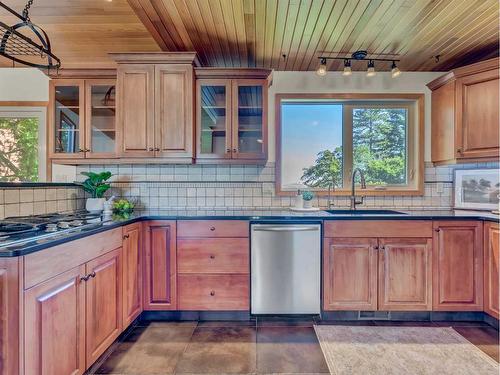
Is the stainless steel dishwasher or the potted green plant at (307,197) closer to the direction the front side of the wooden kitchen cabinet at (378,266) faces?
the stainless steel dishwasher

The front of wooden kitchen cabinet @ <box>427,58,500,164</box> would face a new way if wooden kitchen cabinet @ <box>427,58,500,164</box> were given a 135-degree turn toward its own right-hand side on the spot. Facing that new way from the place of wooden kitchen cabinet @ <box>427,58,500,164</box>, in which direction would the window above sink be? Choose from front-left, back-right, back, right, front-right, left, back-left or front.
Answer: left

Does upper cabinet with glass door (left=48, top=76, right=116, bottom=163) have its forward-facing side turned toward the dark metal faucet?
no

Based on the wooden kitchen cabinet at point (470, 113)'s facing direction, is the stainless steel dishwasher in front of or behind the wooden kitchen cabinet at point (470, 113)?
in front

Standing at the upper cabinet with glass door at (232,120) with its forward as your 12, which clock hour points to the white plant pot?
The white plant pot is roughly at 3 o'clock from the upper cabinet with glass door.

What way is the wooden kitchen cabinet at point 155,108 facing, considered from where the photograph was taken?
facing the viewer

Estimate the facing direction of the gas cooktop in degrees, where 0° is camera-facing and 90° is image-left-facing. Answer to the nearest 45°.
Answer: approximately 315°

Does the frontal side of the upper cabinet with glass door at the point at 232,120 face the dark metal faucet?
no

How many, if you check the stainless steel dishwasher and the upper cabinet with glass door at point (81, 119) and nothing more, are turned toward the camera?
2

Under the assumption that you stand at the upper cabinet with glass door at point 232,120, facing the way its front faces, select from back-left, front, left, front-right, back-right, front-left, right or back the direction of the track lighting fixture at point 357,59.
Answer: left

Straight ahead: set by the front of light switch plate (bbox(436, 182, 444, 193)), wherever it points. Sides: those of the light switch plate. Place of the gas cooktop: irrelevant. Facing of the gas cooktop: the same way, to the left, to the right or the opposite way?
to the left

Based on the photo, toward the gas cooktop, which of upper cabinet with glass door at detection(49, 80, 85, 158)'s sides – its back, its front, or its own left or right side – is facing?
front

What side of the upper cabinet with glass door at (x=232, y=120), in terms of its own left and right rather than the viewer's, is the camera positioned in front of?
front

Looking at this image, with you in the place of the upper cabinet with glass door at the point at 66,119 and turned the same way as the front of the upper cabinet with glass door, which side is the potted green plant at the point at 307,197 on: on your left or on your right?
on your left

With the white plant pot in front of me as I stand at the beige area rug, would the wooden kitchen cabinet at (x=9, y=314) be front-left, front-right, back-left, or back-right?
front-left

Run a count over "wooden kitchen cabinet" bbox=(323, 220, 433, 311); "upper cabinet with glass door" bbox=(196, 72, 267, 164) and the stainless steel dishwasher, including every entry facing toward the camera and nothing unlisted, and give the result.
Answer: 3
